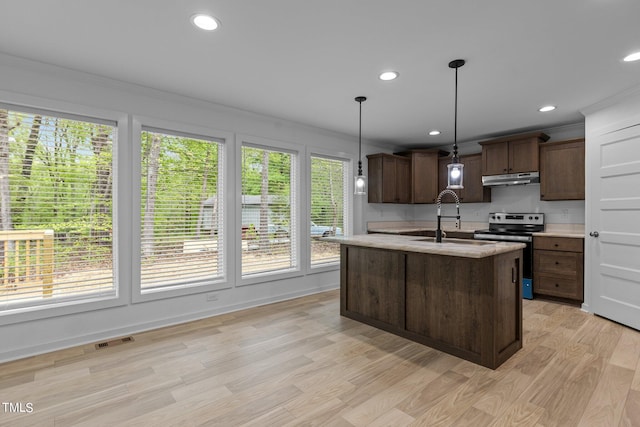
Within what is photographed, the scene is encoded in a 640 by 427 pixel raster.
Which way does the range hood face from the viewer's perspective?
toward the camera

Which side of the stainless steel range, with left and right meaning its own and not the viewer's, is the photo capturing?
front

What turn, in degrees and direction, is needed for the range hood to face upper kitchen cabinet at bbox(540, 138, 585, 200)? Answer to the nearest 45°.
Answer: approximately 90° to its left

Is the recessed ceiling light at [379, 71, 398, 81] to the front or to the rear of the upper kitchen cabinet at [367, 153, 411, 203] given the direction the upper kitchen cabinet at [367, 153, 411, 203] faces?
to the front

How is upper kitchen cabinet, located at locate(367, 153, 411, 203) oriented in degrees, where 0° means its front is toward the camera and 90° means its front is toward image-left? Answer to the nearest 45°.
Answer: approximately 315°

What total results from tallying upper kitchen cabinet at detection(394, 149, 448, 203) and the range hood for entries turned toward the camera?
2

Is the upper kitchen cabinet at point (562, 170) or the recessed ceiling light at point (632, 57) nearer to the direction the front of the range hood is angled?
the recessed ceiling light

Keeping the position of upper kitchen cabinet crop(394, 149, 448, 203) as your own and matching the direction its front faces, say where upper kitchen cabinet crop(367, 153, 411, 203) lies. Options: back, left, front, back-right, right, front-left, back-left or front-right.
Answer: front-right

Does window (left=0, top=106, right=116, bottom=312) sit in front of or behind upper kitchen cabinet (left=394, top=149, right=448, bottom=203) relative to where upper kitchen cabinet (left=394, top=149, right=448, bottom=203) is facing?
in front

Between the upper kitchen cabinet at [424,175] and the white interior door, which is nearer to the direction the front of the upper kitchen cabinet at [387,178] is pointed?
the white interior door

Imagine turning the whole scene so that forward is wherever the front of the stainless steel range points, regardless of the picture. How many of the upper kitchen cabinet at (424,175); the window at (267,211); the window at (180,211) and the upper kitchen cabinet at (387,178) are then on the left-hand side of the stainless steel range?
0

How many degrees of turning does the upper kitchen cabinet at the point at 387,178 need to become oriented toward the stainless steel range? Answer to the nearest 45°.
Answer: approximately 45° to its left

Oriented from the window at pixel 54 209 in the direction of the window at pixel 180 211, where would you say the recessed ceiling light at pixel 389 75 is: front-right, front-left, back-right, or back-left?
front-right

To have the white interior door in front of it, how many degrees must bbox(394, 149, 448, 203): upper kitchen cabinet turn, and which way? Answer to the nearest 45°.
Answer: approximately 45° to its left

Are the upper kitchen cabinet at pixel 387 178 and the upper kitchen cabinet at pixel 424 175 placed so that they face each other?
no

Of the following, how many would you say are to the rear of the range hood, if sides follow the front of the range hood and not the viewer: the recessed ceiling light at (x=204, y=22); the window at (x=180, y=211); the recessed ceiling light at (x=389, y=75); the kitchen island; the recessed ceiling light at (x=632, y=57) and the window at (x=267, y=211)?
0

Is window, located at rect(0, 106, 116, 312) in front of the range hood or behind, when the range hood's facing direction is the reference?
in front

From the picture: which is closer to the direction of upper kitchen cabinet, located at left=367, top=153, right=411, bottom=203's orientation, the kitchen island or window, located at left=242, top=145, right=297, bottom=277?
the kitchen island

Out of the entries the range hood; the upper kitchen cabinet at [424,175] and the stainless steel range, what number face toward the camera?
3

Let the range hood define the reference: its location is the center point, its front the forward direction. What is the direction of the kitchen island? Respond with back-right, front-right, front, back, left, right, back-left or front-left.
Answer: front

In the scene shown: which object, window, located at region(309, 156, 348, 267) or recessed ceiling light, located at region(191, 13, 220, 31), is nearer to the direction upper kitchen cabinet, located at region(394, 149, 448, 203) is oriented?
the recessed ceiling light

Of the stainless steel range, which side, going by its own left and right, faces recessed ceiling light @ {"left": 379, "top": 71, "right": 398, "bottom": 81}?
front

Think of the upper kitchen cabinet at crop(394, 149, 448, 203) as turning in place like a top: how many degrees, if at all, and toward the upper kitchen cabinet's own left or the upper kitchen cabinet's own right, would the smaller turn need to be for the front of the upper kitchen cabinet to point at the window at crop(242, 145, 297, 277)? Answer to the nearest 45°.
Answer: approximately 45° to the upper kitchen cabinet's own right
